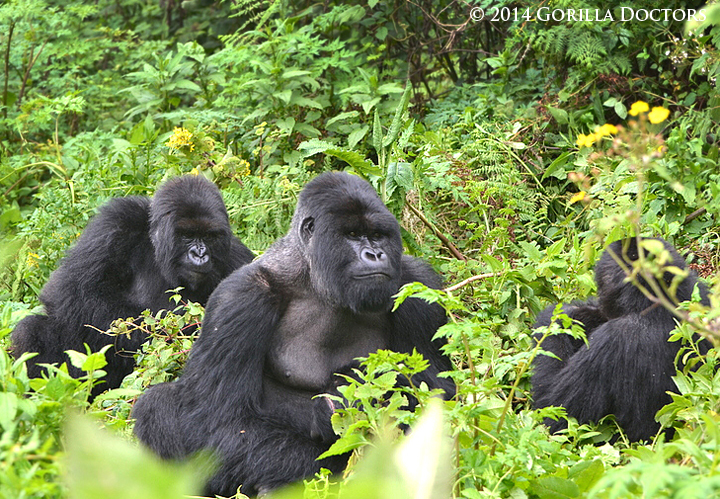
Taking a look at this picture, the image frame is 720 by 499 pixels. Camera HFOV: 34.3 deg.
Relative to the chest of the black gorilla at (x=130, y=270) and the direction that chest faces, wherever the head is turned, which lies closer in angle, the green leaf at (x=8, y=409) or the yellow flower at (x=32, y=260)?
the green leaf

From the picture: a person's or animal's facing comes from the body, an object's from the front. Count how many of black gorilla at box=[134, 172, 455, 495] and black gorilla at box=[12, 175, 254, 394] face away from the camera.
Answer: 0

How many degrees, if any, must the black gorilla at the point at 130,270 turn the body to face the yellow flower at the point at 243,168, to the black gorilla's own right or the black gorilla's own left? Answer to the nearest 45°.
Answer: approximately 90° to the black gorilla's own left

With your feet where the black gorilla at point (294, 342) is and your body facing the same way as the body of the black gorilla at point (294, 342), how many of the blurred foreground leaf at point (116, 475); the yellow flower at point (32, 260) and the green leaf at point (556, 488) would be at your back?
1

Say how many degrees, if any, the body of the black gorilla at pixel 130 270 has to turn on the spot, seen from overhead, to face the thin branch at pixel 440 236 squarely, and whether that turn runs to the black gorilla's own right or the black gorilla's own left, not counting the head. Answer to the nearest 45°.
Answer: approximately 45° to the black gorilla's own left

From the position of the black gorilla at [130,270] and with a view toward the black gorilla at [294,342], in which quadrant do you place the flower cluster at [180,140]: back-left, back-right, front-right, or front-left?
back-left

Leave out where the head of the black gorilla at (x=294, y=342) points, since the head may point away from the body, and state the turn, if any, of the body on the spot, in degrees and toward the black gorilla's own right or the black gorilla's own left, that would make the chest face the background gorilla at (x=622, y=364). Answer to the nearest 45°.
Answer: approximately 45° to the black gorilla's own left

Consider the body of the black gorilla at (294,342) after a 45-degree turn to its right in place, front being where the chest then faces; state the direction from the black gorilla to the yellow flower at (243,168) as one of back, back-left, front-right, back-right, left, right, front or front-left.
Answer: back

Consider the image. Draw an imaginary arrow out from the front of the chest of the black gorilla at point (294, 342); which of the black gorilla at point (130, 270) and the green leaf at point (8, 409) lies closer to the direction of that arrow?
the green leaf

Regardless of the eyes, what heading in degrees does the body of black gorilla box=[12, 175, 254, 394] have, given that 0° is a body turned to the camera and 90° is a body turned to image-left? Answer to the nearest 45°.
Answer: approximately 315°

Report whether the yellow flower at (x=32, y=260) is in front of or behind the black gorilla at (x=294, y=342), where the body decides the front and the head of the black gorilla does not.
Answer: behind

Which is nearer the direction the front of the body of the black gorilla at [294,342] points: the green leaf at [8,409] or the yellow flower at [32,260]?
the green leaf

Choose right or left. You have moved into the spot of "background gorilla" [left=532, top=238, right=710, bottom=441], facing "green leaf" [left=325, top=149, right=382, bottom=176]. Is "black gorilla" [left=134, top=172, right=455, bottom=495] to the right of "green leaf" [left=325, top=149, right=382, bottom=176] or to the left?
left

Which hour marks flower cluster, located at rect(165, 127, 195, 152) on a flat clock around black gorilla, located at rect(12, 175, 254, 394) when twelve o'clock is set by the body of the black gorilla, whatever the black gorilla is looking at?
The flower cluster is roughly at 8 o'clock from the black gorilla.
